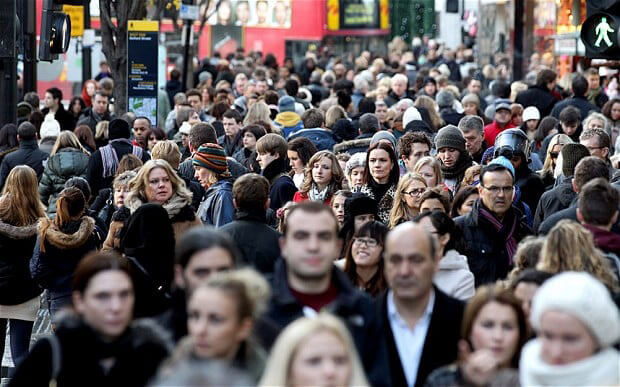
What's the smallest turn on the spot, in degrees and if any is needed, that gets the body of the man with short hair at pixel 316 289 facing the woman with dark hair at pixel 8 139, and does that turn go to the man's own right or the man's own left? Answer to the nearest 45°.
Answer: approximately 180°

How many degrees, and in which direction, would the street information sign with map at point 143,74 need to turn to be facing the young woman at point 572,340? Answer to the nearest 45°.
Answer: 0° — it already faces them

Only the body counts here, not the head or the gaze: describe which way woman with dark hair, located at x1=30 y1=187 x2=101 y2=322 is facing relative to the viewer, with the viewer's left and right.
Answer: facing away from the viewer

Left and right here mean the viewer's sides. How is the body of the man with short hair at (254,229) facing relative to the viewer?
facing away from the viewer

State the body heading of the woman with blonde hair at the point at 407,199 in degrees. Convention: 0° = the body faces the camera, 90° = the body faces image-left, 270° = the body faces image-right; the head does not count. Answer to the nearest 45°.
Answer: approximately 315°

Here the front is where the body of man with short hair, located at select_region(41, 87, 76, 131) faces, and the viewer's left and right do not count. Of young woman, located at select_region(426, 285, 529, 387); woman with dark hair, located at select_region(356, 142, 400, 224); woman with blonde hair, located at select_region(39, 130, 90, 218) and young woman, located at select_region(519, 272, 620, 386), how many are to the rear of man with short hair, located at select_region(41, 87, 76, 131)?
0

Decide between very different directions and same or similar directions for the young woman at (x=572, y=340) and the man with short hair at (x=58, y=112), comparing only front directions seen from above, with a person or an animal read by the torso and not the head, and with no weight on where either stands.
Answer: same or similar directions

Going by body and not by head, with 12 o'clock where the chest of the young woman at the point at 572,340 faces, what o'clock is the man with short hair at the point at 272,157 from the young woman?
The man with short hair is roughly at 4 o'clock from the young woman.

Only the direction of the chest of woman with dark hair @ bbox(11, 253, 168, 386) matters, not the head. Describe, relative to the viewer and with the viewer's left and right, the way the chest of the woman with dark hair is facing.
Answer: facing the viewer and to the right of the viewer

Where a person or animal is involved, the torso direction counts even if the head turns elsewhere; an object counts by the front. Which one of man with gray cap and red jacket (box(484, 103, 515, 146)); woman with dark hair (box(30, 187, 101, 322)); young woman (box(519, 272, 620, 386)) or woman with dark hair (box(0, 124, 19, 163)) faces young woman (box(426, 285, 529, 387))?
the man with gray cap and red jacket

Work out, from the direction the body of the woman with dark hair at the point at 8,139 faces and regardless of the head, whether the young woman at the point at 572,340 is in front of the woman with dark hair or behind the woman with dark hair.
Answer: behind

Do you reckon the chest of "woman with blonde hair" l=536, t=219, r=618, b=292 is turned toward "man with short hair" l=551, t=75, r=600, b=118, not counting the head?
yes

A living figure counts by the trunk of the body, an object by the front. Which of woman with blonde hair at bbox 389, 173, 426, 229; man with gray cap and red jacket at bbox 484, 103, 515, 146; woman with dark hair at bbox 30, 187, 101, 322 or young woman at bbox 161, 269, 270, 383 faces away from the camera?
the woman with dark hair

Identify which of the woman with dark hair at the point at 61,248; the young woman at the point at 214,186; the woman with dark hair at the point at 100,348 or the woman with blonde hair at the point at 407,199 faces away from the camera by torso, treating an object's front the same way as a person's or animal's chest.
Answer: the woman with dark hair at the point at 61,248
